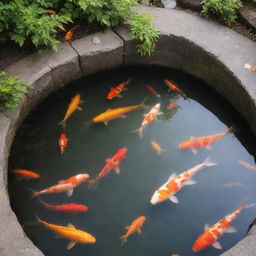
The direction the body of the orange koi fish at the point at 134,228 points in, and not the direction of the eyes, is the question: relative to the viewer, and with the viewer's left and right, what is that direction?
facing away from the viewer and to the right of the viewer

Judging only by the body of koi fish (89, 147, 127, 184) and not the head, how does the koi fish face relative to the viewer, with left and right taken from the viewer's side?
facing away from the viewer and to the right of the viewer

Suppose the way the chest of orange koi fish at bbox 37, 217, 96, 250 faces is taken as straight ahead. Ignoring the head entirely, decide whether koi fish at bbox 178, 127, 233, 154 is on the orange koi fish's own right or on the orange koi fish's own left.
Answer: on the orange koi fish's own left

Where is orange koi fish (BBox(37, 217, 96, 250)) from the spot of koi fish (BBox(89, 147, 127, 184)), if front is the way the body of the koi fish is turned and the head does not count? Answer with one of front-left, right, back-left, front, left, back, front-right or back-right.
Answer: back-right
